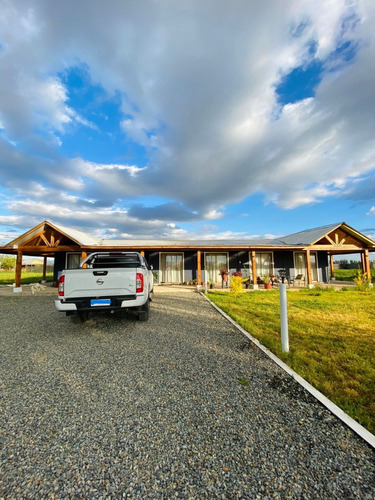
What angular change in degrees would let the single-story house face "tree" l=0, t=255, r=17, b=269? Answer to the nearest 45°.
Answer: approximately 135° to its right

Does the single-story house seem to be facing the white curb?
yes

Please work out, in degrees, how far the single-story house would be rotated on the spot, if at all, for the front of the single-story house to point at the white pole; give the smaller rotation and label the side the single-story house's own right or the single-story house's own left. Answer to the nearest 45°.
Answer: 0° — it already faces it

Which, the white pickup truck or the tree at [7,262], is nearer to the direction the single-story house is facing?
the white pickup truck

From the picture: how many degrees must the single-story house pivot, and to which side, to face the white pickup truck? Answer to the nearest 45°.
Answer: approximately 45° to its right

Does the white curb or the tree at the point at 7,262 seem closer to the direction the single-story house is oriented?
the white curb

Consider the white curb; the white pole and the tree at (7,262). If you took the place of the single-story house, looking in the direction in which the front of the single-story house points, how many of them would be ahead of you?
2

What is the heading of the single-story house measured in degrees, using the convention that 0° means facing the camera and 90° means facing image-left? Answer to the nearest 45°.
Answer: approximately 0°
